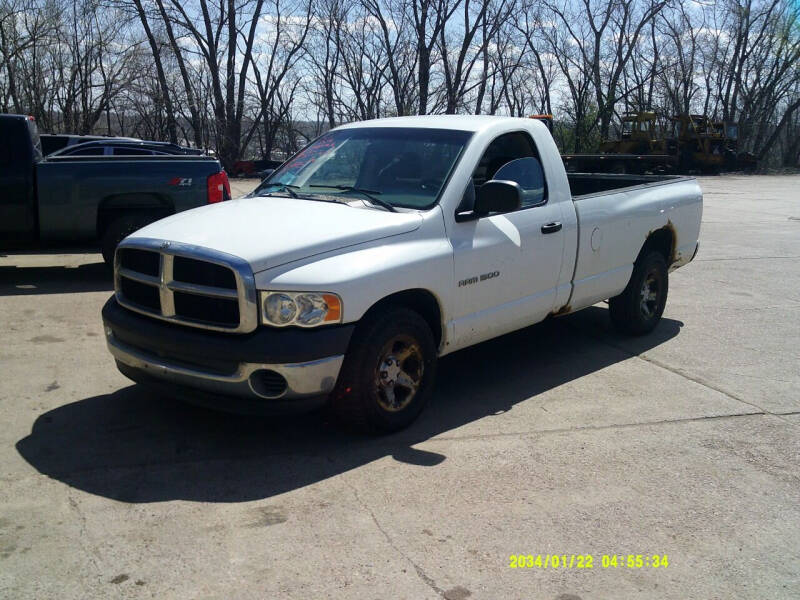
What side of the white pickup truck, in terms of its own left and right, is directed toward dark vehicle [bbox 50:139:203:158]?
right

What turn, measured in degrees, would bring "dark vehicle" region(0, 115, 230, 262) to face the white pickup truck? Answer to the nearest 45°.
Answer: approximately 90° to its left

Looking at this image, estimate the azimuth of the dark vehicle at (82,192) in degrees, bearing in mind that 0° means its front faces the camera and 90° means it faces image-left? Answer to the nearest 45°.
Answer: approximately 90°

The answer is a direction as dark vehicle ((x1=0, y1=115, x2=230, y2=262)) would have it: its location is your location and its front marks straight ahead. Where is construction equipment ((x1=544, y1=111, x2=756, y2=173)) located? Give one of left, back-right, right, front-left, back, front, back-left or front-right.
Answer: back-right

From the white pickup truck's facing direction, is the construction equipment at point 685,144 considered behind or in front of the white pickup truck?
behind

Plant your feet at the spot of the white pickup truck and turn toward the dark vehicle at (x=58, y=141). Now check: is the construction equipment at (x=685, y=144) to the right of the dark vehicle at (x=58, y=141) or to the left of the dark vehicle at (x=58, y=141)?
right

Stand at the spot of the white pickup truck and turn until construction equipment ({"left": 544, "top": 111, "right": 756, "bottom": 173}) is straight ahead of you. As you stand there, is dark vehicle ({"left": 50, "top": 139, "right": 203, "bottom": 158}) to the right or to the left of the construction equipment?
left

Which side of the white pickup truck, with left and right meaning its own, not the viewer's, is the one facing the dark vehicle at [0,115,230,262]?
right
